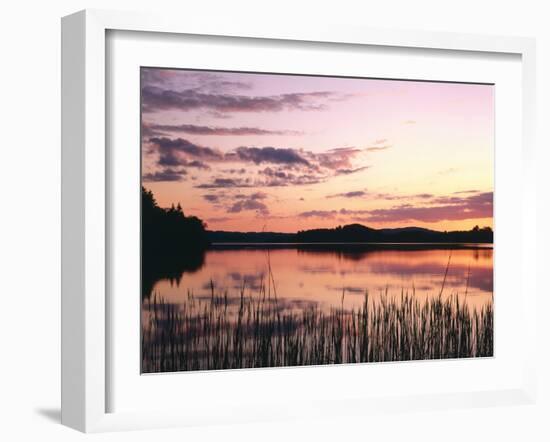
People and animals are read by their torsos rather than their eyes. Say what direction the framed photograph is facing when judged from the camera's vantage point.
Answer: facing the viewer and to the right of the viewer
